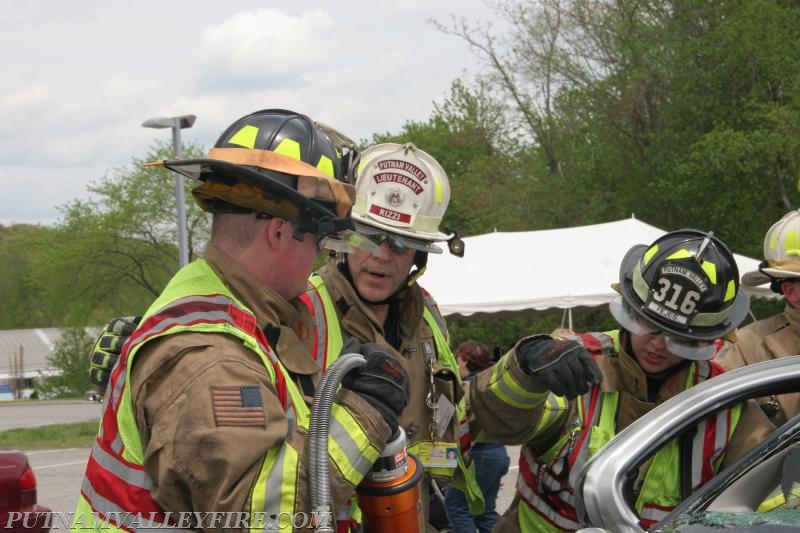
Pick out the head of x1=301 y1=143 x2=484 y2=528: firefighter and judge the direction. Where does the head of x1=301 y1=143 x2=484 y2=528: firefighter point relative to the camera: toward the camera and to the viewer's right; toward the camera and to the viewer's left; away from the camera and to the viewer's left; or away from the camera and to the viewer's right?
toward the camera and to the viewer's left

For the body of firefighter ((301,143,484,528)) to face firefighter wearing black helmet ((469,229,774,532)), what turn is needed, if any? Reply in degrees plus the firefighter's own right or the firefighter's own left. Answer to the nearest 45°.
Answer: approximately 45° to the firefighter's own left

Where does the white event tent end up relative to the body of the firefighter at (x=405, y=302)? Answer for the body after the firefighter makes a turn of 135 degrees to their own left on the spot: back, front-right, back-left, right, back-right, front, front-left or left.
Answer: front-left

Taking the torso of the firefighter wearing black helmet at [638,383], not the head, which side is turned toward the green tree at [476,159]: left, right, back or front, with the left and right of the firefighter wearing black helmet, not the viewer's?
back

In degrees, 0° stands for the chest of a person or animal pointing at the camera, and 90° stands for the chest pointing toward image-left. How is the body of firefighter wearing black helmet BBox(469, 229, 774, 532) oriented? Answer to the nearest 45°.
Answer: approximately 0°

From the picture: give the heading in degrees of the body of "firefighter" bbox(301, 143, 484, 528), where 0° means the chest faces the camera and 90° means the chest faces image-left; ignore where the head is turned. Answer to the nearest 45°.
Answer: approximately 0°

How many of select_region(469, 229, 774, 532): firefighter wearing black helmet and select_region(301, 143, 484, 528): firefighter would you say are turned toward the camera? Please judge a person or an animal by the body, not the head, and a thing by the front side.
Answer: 2

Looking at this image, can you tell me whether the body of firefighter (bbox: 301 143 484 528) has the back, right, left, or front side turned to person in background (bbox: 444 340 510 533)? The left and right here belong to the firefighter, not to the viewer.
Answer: back

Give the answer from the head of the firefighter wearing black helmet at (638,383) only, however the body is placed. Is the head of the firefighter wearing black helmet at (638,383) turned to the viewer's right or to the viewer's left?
to the viewer's left

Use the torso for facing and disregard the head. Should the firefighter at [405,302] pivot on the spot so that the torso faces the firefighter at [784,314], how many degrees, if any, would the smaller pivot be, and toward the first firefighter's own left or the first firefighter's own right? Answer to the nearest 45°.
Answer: approximately 135° to the first firefighter's own left

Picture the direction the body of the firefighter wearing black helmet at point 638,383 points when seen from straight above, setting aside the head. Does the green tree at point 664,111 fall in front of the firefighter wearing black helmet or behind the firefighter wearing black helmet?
behind
